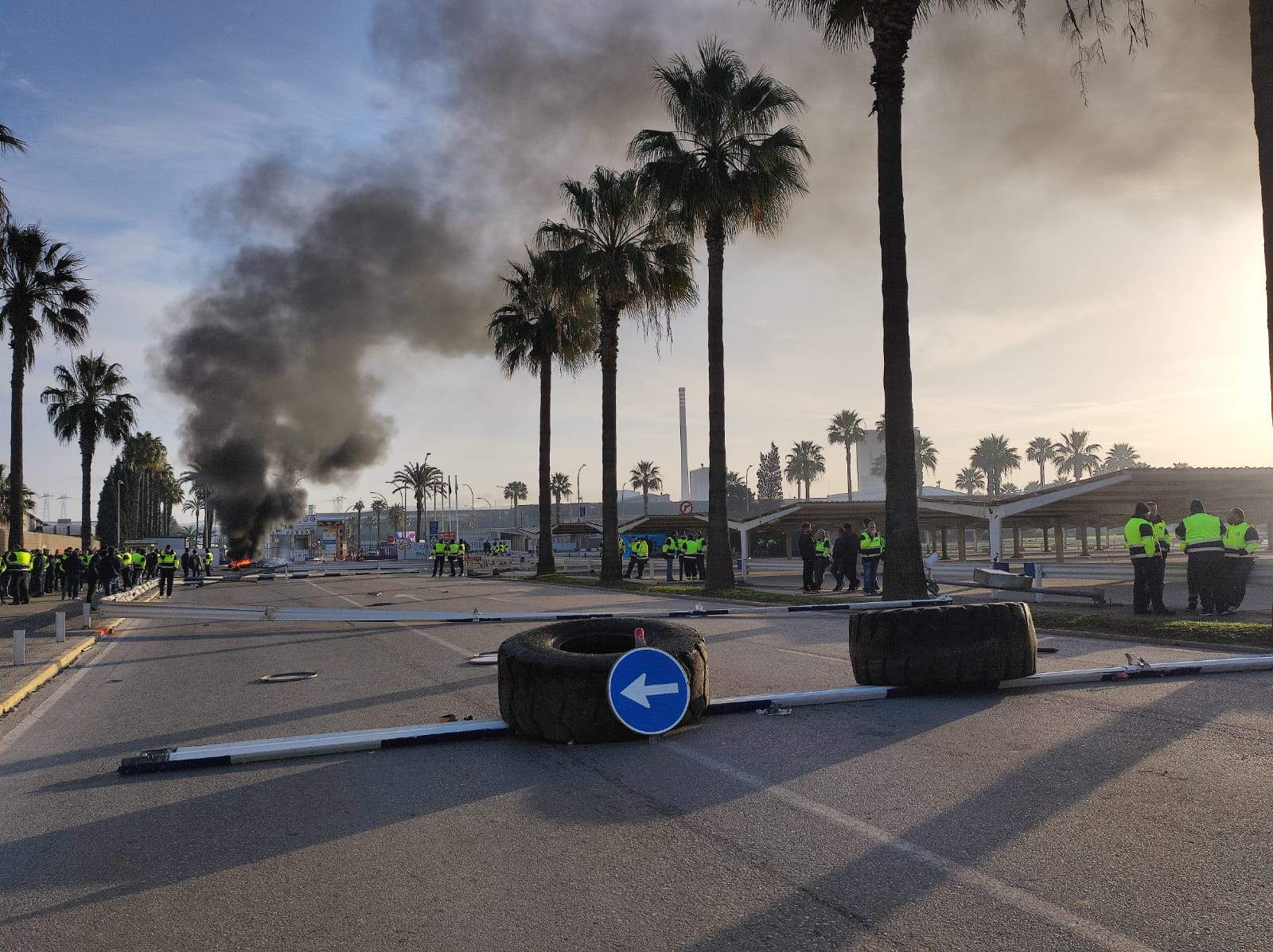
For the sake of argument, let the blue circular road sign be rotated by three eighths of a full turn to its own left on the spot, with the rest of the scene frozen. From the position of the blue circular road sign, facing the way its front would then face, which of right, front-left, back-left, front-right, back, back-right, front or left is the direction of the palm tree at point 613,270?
front-left

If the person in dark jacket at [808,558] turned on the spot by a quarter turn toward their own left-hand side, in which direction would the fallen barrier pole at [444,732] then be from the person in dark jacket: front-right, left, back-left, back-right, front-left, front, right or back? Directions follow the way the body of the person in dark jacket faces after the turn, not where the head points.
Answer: back

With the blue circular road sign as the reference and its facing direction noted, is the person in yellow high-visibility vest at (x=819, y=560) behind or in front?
behind

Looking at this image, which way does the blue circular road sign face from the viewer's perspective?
toward the camera
